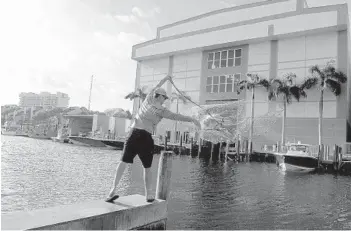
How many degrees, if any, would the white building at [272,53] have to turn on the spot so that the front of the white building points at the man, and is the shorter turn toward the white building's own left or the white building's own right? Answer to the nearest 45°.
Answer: approximately 45° to the white building's own left

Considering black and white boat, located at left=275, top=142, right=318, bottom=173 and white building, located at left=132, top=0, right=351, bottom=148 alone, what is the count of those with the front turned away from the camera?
0

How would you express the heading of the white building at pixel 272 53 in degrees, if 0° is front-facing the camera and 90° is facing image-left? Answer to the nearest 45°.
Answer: approximately 45°

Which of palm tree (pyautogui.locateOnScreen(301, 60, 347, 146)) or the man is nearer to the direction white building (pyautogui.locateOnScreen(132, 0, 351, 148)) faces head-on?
the man
